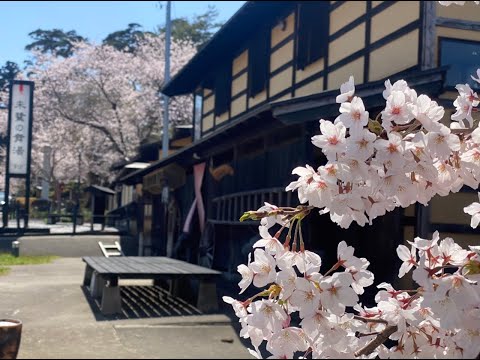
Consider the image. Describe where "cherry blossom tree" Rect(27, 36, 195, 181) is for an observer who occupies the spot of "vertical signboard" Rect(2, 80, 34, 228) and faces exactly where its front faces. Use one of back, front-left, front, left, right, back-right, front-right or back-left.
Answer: back

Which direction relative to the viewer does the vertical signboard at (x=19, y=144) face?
toward the camera

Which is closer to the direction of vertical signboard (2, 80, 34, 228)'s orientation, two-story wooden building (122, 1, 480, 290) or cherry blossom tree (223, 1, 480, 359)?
the cherry blossom tree

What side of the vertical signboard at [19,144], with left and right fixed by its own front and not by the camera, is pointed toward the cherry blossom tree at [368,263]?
front
